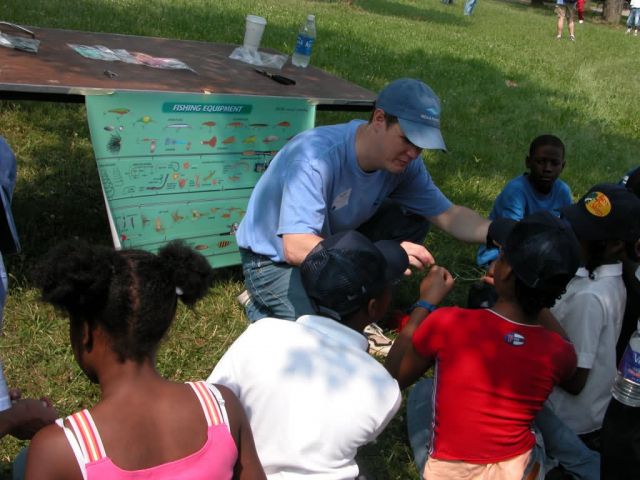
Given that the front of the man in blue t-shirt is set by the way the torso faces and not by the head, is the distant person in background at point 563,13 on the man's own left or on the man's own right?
on the man's own left

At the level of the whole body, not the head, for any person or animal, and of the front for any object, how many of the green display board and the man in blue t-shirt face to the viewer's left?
0

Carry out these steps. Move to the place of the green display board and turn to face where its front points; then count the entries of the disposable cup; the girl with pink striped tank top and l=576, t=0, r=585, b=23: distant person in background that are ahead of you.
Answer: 1

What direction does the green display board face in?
toward the camera

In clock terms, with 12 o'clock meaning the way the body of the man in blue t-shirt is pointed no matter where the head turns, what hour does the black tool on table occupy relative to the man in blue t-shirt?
The black tool on table is roughly at 7 o'clock from the man in blue t-shirt.

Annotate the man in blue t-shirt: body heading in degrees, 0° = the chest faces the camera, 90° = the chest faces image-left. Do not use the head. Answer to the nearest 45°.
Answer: approximately 315°

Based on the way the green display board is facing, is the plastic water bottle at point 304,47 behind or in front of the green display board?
behind

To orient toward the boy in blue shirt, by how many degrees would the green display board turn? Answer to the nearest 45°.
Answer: approximately 90° to its left

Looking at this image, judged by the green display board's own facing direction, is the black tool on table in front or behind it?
behind

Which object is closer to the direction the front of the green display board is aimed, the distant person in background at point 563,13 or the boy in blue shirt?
the boy in blue shirt

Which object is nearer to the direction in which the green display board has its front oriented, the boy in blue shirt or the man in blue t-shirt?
the man in blue t-shirt
